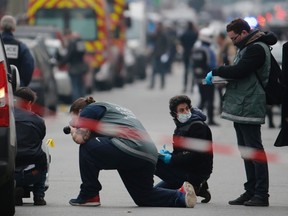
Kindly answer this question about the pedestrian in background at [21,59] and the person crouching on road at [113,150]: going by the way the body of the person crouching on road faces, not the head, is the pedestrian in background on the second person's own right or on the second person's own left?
on the second person's own right

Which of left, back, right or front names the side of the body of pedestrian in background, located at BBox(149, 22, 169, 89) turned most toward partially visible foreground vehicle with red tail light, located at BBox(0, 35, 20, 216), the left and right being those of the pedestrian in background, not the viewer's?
front

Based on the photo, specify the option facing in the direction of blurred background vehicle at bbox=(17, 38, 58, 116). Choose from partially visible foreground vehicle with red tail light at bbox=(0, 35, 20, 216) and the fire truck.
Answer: partially visible foreground vehicle with red tail light at bbox=(0, 35, 20, 216)

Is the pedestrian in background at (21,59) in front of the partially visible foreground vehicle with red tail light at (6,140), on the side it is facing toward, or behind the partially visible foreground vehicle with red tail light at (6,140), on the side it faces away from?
in front

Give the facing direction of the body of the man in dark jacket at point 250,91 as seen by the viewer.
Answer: to the viewer's left

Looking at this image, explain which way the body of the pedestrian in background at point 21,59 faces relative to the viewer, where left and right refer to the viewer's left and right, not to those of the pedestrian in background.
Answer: facing away from the viewer

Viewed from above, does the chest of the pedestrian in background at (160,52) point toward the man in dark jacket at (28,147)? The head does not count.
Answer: yes

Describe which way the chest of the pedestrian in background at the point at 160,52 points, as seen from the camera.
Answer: toward the camera

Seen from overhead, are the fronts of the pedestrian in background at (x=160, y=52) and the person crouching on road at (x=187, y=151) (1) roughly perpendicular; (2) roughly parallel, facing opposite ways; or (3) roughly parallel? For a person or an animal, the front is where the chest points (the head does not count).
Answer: roughly perpendicular

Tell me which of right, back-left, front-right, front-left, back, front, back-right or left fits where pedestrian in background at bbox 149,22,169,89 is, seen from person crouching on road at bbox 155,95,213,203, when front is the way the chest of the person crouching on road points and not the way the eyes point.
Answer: right

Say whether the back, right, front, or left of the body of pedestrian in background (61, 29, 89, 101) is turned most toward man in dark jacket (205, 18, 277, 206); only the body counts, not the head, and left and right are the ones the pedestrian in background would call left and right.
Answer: left
